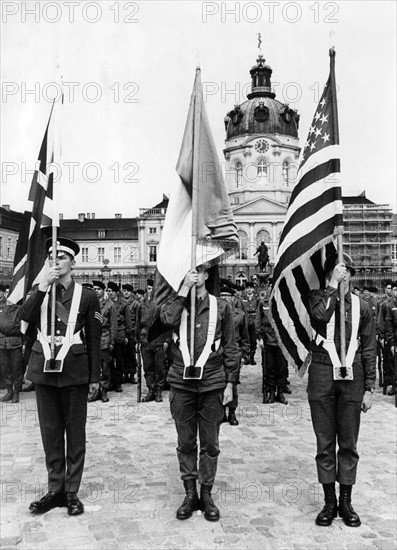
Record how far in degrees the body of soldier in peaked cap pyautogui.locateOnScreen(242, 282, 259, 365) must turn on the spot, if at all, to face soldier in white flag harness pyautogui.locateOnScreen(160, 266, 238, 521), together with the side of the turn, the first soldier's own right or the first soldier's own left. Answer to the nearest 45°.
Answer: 0° — they already face them

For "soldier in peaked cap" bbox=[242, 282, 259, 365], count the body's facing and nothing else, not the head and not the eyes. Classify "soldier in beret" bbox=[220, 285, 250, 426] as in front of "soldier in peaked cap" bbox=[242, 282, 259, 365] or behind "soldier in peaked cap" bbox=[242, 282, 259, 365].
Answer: in front

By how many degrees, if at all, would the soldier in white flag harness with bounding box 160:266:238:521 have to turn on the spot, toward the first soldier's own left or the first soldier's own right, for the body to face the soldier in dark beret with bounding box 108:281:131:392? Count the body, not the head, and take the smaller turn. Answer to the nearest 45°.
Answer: approximately 180°

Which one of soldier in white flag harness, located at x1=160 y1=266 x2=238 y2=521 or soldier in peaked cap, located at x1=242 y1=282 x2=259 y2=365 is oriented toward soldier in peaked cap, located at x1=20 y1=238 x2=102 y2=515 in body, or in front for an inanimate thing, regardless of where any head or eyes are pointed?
soldier in peaked cap, located at x1=242 y1=282 x2=259 y2=365

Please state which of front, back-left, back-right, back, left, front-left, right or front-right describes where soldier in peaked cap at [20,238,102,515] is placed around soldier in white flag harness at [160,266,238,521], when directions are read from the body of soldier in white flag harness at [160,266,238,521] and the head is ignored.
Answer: right

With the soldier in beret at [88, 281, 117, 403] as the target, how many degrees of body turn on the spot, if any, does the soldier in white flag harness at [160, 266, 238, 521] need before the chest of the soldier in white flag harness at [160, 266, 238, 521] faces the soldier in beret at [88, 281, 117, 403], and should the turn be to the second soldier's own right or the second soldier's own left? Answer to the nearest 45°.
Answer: approximately 180°

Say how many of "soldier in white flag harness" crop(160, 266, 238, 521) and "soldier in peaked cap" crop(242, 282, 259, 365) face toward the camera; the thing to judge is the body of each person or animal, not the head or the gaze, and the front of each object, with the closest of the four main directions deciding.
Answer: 2

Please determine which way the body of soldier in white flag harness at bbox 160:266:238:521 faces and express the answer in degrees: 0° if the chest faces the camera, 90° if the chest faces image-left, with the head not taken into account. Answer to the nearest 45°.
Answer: approximately 0°

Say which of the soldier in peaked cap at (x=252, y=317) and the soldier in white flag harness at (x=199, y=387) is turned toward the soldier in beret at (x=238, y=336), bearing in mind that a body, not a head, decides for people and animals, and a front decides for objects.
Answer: the soldier in peaked cap at (x=252, y=317)

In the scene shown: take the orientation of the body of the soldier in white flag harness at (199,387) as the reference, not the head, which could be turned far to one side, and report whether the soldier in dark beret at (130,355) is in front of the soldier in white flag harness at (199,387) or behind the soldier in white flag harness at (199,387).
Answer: behind
